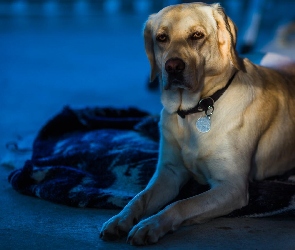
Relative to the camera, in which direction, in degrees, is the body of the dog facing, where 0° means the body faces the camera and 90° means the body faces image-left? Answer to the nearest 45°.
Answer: approximately 45°
